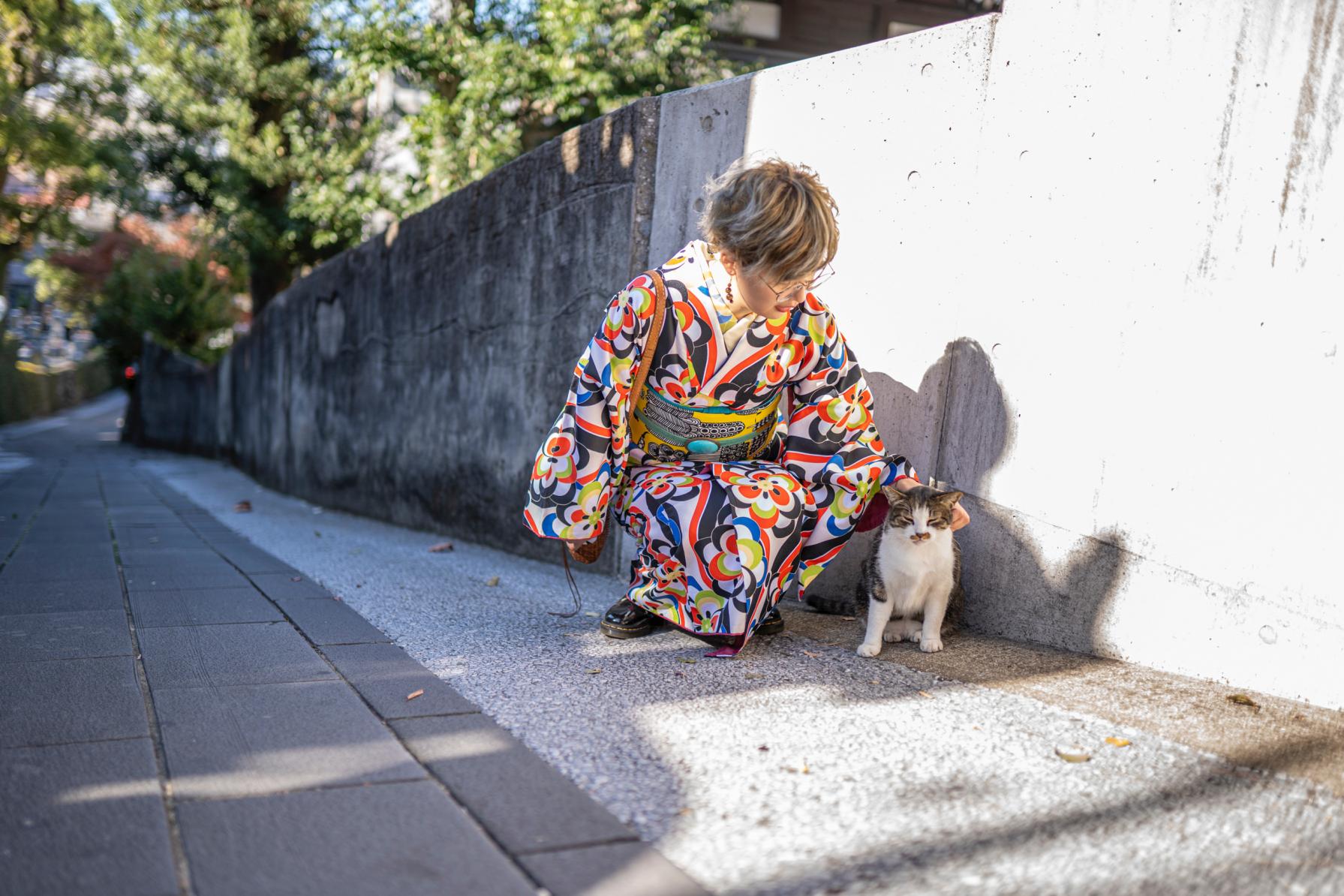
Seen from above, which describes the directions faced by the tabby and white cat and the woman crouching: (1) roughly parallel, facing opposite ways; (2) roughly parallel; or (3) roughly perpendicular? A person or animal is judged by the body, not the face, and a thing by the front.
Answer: roughly parallel

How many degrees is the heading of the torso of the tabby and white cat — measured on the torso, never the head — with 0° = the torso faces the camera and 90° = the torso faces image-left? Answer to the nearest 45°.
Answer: approximately 0°

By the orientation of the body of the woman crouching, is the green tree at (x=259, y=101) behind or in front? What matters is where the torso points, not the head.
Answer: behind

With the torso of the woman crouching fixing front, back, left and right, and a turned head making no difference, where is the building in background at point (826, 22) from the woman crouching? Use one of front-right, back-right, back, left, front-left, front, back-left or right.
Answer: back

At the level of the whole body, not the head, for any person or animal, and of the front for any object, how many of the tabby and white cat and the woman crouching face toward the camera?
2

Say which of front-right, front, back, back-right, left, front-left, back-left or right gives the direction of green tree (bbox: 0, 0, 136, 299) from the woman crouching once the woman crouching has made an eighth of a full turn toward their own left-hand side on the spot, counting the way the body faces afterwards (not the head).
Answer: back

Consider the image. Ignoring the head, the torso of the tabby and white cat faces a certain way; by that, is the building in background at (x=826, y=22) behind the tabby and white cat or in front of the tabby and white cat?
behind

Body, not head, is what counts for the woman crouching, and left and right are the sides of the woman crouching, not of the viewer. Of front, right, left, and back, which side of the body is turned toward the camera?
front

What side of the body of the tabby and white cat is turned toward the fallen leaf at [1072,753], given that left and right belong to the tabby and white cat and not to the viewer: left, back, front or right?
front

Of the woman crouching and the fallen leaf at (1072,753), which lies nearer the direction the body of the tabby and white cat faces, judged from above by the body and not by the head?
the fallen leaf
